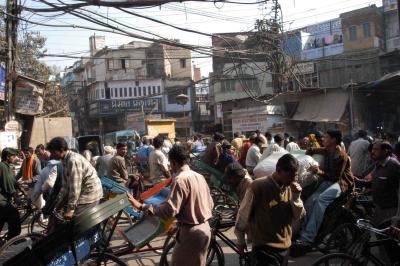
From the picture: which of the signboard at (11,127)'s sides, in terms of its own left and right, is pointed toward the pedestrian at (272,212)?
front

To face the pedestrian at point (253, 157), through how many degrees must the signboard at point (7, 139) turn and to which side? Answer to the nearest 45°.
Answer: approximately 45° to its left

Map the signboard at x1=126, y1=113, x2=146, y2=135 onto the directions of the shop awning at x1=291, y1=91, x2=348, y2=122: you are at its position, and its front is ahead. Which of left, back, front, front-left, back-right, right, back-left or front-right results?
right

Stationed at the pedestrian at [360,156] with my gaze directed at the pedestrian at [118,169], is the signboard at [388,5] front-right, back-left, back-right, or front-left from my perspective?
back-right

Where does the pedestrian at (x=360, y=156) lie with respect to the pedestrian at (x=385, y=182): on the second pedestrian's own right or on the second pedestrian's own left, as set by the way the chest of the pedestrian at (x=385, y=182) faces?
on the second pedestrian's own right

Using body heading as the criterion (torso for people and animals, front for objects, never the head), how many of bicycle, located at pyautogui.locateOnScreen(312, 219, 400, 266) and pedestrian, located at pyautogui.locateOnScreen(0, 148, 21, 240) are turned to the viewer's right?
1

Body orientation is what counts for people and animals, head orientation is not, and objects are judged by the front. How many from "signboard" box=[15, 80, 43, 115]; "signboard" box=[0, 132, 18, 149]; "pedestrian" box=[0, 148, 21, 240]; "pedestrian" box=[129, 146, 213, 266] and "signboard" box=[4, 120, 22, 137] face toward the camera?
3

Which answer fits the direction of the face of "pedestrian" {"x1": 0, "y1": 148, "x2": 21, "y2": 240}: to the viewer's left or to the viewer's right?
to the viewer's right

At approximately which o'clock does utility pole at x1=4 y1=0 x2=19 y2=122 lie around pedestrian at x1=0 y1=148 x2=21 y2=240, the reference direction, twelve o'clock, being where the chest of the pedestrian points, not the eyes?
The utility pole is roughly at 9 o'clock from the pedestrian.

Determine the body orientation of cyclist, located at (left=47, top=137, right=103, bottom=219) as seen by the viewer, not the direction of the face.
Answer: to the viewer's left

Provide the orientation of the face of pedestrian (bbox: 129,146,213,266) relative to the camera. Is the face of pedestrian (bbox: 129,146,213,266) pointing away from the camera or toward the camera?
away from the camera
